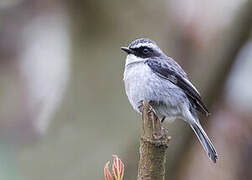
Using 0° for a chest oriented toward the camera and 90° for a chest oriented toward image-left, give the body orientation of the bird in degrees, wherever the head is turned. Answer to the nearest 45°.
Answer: approximately 90°
